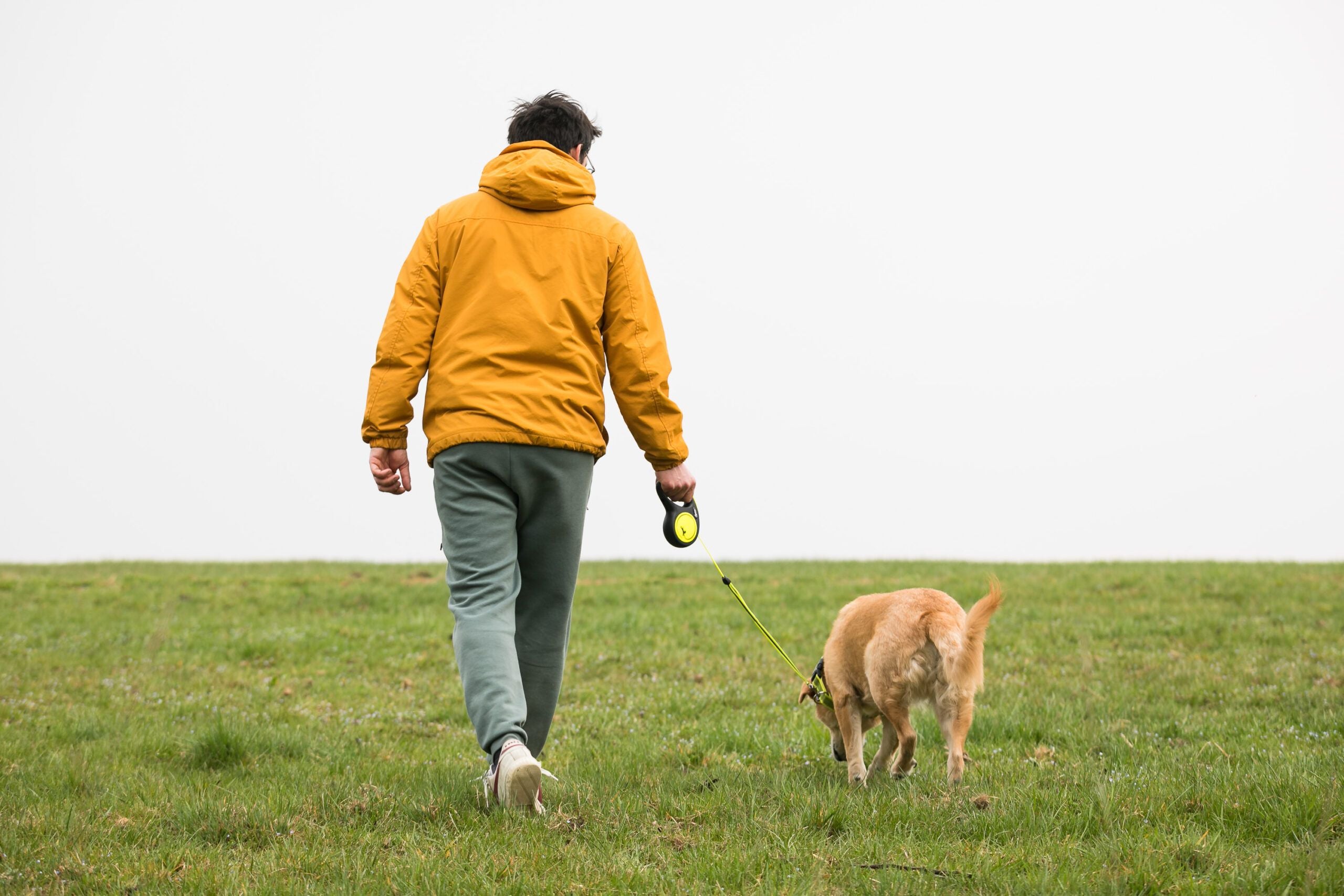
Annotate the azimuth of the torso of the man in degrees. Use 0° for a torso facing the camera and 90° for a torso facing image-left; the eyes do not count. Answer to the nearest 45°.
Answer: approximately 180°

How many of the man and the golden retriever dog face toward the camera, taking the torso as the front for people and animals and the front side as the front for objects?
0

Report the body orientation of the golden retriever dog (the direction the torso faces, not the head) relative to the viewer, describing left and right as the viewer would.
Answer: facing away from the viewer and to the left of the viewer

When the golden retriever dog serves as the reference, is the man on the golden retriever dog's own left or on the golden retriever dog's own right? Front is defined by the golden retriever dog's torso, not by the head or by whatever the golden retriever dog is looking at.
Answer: on the golden retriever dog's own left

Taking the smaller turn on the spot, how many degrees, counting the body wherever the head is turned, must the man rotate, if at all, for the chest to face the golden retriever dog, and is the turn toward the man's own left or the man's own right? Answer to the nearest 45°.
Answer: approximately 90° to the man's own right
